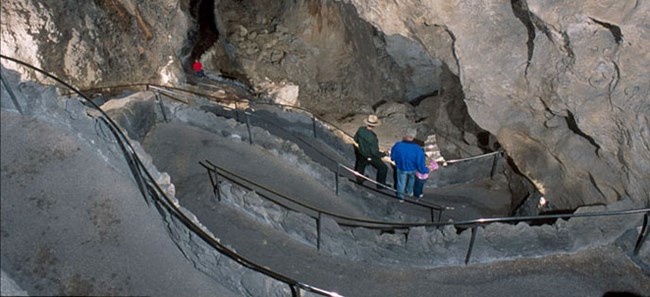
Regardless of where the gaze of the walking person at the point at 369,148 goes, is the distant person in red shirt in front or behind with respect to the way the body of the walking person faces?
behind

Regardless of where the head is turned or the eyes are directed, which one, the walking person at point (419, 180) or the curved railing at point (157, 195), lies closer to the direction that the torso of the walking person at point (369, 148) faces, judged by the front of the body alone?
the walking person

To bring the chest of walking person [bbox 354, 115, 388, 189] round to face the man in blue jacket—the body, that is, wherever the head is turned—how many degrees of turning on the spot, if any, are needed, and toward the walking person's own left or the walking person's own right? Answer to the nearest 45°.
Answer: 0° — they already face them
